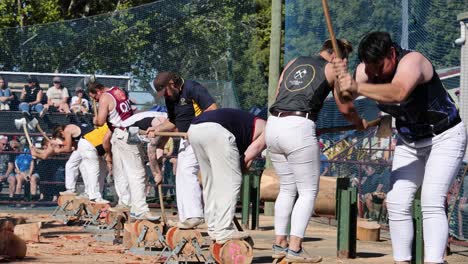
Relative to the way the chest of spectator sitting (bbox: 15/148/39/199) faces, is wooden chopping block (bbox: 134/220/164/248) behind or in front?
in front

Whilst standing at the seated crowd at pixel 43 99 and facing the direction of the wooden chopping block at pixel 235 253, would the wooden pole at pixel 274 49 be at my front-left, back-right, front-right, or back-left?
front-left

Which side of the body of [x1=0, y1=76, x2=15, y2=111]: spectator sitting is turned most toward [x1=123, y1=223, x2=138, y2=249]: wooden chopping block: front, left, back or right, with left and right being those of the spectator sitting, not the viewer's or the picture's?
front

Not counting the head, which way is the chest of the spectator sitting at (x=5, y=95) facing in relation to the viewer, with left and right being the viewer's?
facing the viewer

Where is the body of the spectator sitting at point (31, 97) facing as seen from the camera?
toward the camera

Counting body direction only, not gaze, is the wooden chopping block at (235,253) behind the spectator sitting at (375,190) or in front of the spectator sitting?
in front

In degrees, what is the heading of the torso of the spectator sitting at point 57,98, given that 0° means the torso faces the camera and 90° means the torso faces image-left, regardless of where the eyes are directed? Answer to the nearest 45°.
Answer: approximately 0°

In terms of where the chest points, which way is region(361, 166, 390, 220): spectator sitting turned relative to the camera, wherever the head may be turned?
toward the camera

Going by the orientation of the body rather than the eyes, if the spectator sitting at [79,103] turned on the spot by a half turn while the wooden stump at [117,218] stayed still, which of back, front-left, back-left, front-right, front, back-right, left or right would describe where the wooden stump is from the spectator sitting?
back

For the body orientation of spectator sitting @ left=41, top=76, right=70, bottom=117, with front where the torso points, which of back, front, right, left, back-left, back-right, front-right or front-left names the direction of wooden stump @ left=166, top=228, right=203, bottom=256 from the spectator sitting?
front

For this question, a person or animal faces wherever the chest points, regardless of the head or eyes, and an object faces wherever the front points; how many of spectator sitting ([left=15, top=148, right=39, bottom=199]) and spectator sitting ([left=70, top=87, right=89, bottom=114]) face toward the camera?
2

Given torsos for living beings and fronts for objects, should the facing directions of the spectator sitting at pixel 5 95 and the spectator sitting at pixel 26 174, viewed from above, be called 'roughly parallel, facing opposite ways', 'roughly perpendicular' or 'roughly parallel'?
roughly parallel

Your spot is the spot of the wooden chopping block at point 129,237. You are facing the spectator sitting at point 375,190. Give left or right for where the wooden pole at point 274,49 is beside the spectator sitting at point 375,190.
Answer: left

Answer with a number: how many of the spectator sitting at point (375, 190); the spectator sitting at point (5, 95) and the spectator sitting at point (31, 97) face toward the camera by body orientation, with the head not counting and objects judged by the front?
3
